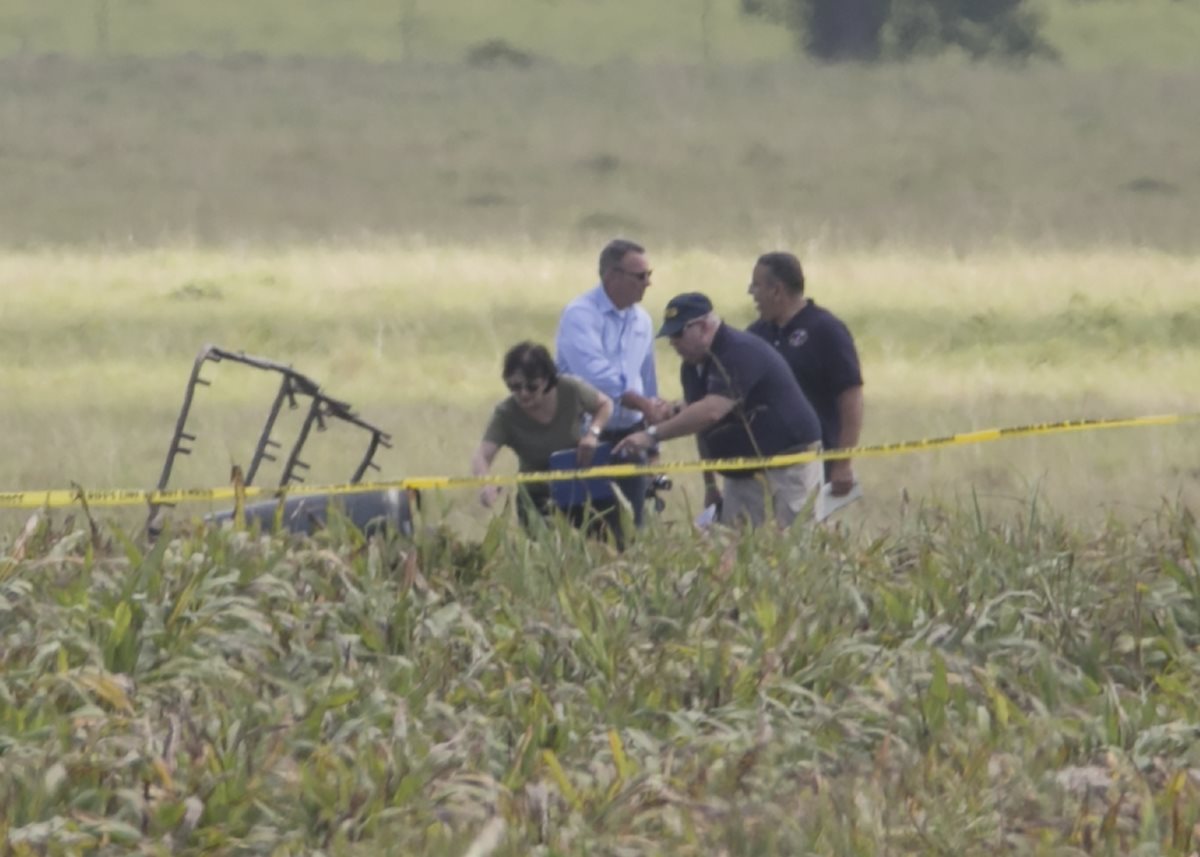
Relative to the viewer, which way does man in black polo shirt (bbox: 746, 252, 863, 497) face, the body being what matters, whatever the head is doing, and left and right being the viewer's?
facing the viewer and to the left of the viewer

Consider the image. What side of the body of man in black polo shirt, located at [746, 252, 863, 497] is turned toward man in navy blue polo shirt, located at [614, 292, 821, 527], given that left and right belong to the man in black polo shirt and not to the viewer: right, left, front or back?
front

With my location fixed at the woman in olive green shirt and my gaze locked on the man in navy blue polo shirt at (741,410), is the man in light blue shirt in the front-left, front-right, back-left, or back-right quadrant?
front-left

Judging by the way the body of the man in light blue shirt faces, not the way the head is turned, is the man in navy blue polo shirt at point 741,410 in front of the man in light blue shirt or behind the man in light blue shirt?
in front

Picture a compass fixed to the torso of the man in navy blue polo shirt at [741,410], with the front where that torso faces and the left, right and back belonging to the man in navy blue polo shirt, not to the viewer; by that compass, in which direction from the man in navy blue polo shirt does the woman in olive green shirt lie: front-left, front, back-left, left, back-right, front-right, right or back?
front

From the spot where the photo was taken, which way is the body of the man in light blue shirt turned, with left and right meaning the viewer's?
facing the viewer and to the right of the viewer

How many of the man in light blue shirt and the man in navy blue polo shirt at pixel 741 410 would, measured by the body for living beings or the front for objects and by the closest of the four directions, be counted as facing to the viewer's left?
1

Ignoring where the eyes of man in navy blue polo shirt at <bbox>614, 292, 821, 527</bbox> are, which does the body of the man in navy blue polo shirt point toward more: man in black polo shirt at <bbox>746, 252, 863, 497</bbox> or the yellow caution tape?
the yellow caution tape

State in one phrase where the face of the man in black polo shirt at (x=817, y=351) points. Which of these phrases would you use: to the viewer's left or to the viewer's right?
to the viewer's left

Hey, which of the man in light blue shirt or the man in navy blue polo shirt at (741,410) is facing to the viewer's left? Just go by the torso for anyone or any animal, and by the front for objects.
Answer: the man in navy blue polo shirt

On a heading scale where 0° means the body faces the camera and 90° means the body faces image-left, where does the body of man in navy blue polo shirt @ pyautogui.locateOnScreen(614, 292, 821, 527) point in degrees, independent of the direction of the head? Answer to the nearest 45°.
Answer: approximately 90°

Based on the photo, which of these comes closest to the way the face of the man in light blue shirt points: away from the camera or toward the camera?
toward the camera

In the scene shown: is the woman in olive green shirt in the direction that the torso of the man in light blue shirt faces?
no

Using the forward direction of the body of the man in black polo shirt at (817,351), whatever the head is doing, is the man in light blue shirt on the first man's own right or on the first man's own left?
on the first man's own right
